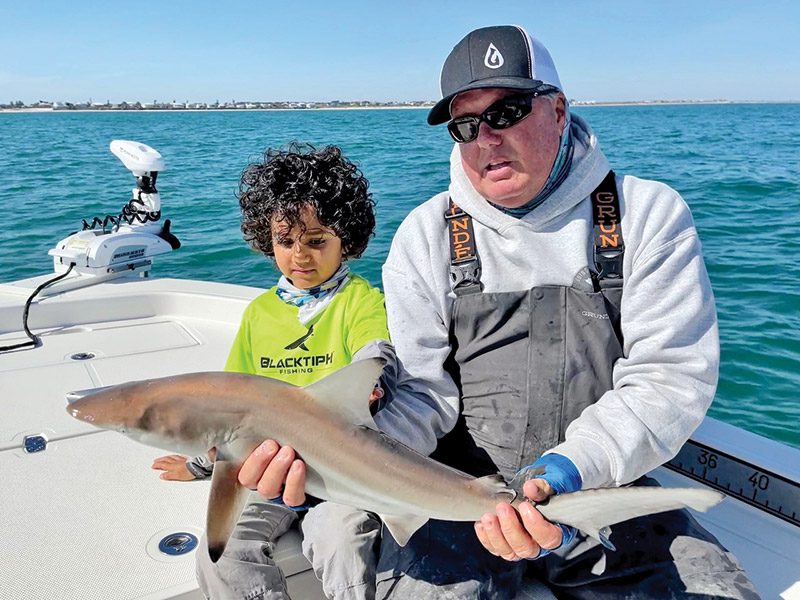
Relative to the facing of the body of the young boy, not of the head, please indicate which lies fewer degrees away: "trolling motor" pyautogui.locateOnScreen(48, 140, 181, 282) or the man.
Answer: the man

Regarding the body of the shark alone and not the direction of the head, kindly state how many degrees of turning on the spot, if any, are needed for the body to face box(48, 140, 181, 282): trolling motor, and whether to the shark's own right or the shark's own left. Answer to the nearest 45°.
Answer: approximately 45° to the shark's own right

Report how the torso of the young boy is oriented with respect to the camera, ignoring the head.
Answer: toward the camera

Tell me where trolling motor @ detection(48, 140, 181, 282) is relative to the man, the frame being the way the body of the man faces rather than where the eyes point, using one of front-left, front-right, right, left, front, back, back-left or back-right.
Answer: back-right

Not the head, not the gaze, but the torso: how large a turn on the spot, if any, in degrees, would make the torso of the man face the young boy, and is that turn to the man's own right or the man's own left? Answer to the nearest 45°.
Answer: approximately 135° to the man's own right

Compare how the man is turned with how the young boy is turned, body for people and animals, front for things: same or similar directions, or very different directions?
same or similar directions

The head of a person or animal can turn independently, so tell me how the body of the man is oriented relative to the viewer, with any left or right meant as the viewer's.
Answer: facing the viewer

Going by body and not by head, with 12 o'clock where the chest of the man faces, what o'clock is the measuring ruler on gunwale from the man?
The measuring ruler on gunwale is roughly at 8 o'clock from the man.

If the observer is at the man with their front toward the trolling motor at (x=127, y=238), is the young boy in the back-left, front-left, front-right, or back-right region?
front-left

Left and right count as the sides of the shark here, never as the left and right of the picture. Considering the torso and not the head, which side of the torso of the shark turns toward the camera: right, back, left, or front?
left
